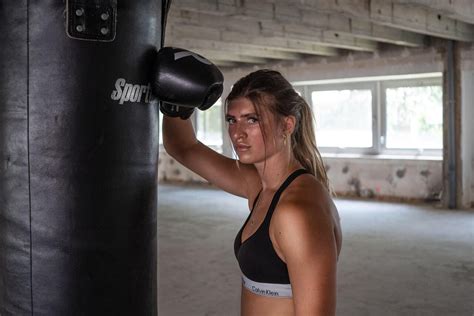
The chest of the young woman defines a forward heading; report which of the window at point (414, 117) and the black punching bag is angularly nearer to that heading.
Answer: the black punching bag

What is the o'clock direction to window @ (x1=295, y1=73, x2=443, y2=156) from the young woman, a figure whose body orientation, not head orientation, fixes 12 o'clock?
The window is roughly at 5 o'clock from the young woman.

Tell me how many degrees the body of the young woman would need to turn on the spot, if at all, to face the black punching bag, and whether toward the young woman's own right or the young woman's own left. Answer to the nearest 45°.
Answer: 0° — they already face it

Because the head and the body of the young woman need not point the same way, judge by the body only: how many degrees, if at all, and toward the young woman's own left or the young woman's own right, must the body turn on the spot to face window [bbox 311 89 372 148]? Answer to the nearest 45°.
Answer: approximately 135° to the young woman's own right

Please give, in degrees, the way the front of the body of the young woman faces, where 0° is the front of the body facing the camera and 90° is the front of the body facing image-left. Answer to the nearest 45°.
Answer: approximately 45°

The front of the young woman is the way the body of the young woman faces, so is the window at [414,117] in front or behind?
behind
